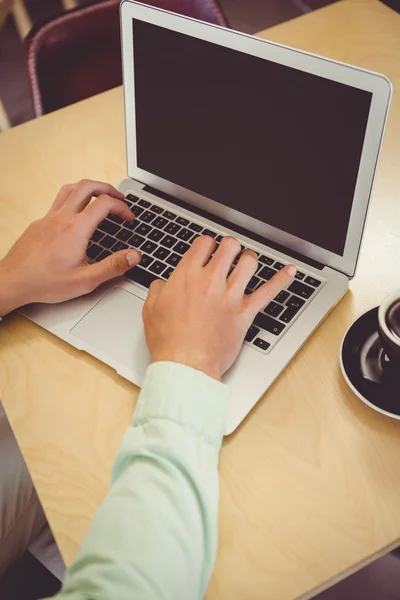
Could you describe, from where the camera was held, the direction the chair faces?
facing the viewer and to the right of the viewer

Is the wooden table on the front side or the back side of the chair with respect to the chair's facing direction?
on the front side

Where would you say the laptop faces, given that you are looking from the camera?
facing the viewer and to the left of the viewer

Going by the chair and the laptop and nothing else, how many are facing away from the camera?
0
